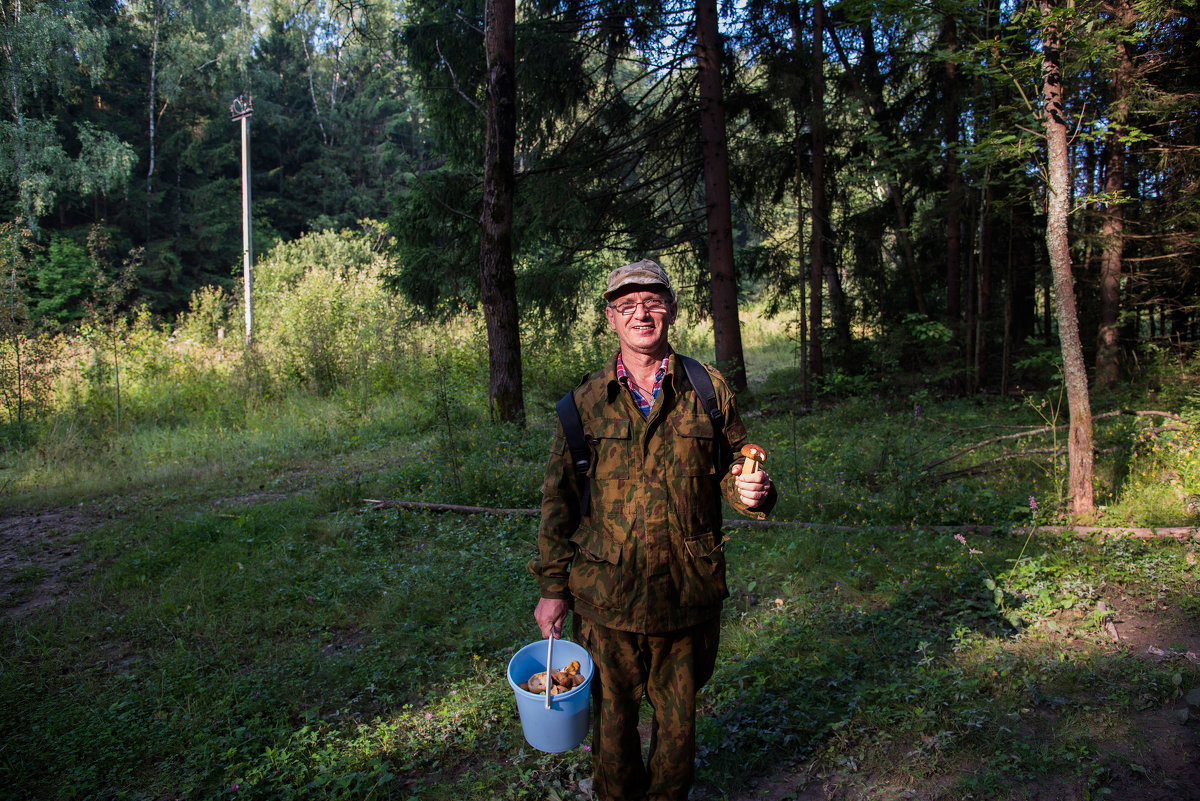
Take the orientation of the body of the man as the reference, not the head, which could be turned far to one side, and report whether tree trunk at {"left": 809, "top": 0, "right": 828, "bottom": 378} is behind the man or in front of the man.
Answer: behind

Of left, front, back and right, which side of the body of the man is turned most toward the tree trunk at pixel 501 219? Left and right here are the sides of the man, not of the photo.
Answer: back

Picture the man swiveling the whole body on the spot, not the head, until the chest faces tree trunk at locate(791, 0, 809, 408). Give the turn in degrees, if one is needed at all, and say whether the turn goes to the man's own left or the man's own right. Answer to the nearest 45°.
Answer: approximately 180°

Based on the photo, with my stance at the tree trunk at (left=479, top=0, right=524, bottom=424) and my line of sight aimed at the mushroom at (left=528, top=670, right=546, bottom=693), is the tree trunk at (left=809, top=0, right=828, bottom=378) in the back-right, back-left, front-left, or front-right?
back-left

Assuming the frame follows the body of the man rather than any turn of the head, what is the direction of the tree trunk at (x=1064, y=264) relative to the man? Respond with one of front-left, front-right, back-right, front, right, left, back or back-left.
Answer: back-left

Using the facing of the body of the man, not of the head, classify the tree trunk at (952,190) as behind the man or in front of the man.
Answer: behind

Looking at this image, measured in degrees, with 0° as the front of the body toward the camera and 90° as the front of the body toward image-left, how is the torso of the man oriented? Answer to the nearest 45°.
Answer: approximately 0°

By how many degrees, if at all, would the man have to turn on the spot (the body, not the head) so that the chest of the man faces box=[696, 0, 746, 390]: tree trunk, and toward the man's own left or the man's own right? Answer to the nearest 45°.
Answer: approximately 180°
